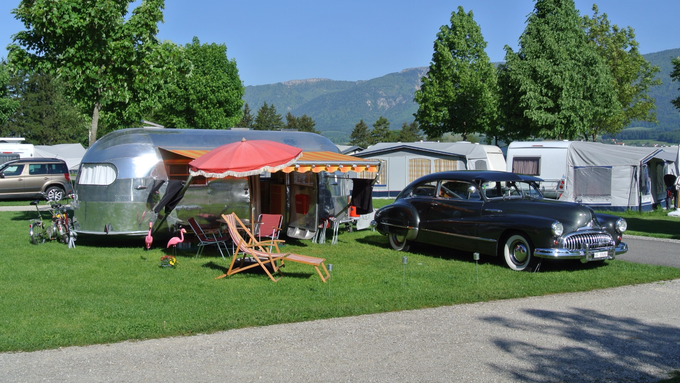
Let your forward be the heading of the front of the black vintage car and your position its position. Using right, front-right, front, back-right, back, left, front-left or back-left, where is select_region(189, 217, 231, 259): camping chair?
back-right

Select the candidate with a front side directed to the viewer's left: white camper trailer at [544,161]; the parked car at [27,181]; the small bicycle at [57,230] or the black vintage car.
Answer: the parked car

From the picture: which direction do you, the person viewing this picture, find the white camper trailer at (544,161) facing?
facing away from the viewer

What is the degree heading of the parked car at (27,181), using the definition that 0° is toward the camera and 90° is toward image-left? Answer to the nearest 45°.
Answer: approximately 90°

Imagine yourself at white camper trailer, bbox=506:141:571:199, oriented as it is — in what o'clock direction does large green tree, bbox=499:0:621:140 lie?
The large green tree is roughly at 12 o'clock from the white camper trailer.
